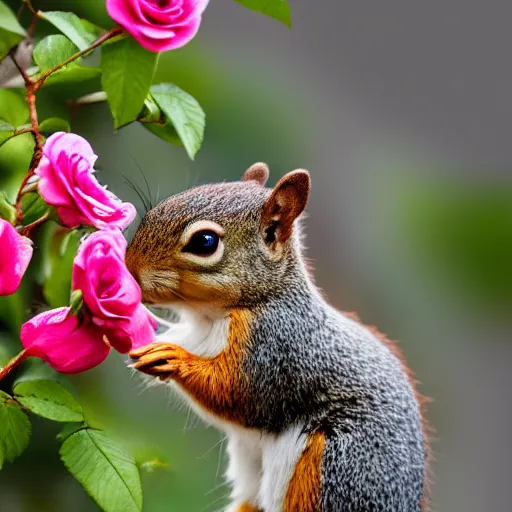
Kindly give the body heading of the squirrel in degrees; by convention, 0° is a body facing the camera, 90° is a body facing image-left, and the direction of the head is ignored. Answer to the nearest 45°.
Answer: approximately 90°
